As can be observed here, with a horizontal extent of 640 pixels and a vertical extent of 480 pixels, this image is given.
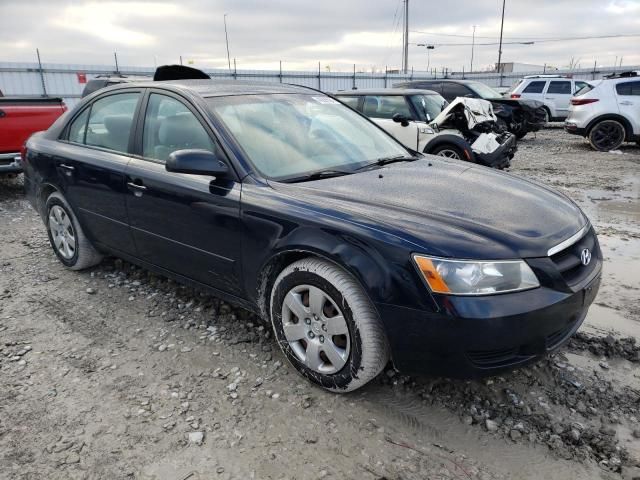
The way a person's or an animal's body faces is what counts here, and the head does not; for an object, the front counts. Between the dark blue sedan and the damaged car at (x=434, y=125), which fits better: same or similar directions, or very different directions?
same or similar directions

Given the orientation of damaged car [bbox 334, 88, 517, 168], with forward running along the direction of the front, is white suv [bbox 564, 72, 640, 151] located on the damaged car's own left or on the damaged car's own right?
on the damaged car's own left

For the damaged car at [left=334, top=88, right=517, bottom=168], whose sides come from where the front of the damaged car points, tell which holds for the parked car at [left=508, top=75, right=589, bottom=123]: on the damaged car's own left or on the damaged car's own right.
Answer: on the damaged car's own left

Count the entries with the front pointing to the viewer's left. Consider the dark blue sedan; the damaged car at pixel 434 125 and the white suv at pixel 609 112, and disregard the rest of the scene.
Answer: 0

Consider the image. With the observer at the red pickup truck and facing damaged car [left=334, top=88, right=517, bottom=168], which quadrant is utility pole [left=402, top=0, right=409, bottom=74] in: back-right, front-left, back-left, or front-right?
front-left

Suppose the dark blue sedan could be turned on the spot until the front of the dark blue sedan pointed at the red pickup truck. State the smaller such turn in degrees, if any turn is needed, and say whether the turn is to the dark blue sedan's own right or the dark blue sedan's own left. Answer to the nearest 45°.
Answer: approximately 180°

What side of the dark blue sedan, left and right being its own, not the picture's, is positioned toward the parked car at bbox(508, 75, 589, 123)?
left
